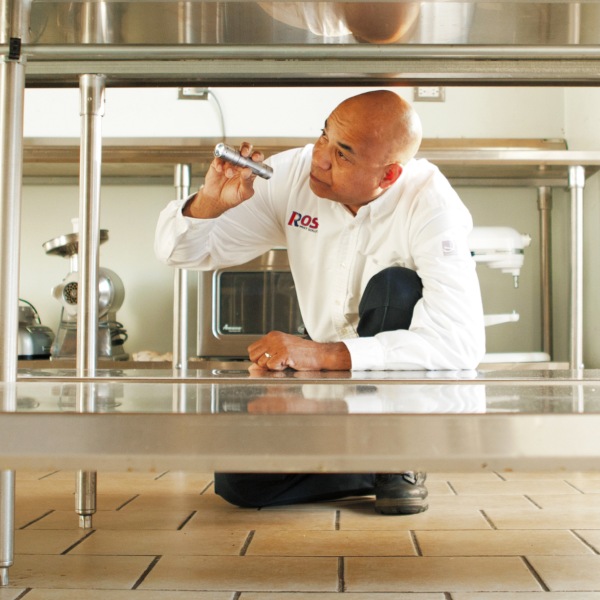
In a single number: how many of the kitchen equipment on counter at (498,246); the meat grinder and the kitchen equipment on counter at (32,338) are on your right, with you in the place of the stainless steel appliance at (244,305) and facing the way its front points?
2

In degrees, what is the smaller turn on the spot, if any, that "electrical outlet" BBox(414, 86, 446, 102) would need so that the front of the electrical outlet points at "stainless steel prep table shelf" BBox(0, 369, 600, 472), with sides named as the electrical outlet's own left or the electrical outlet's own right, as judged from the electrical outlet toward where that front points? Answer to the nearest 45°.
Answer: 0° — it already faces it

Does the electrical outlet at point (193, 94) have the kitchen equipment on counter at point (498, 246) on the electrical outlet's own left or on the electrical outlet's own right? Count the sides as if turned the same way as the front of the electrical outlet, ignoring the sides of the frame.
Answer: on the electrical outlet's own left

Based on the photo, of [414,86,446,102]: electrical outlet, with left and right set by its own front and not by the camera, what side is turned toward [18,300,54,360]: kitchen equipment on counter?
right

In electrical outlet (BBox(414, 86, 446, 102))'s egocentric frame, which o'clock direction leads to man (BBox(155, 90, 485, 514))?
The man is roughly at 12 o'clock from the electrical outlet.

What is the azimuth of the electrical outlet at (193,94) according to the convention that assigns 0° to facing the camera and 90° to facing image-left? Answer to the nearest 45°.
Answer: approximately 0°

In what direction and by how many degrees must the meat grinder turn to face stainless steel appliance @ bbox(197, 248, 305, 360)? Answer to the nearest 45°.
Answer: approximately 135° to its left

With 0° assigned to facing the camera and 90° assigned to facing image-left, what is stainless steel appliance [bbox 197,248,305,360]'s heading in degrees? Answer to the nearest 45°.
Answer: approximately 0°

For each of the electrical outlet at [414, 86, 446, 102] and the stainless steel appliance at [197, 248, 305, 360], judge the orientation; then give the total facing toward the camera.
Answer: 2
